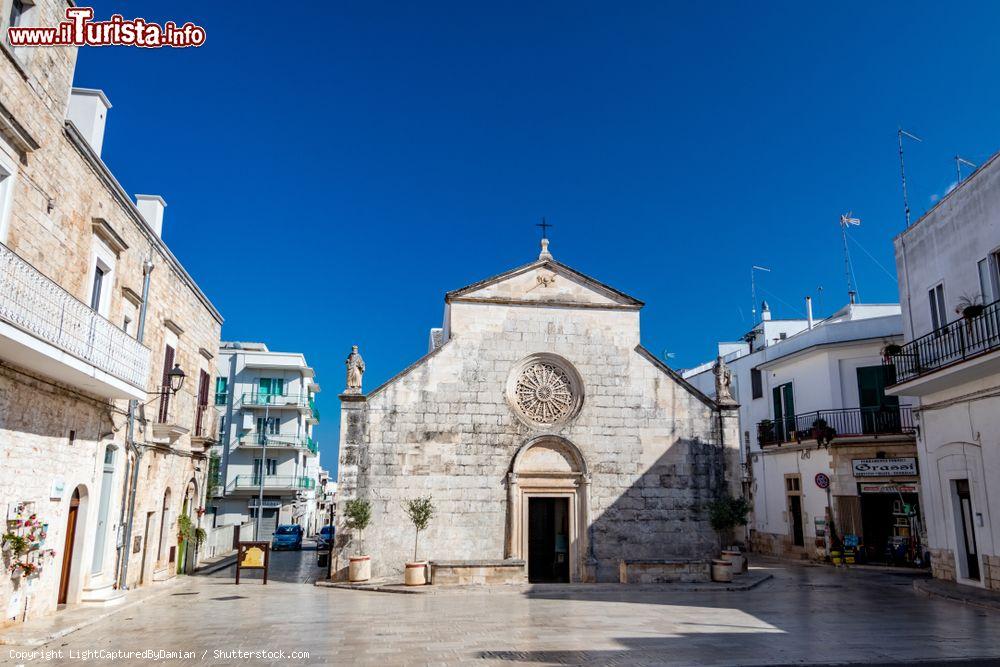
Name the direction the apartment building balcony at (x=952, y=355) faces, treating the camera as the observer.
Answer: facing the viewer and to the left of the viewer

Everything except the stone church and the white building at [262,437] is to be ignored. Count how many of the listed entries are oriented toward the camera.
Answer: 2

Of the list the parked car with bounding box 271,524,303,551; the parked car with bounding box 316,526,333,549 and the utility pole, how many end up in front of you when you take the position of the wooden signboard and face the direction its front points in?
0

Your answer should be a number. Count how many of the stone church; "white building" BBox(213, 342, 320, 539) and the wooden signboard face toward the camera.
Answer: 3

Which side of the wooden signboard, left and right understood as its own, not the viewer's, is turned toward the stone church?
left

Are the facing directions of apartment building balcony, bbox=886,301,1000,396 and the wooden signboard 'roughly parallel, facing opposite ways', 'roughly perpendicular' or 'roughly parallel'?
roughly perpendicular

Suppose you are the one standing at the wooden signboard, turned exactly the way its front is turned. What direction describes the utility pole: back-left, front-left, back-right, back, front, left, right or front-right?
back

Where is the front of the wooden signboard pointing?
toward the camera

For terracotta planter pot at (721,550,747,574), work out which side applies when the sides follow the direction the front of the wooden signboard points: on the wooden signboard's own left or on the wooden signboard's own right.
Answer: on the wooden signboard's own left

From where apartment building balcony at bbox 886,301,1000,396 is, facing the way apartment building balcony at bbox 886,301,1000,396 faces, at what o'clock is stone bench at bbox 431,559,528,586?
The stone bench is roughly at 1 o'clock from the apartment building balcony.

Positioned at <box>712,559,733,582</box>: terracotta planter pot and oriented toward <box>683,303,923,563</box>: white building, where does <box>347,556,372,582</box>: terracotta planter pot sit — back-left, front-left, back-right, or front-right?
back-left

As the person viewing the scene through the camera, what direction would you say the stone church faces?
facing the viewer

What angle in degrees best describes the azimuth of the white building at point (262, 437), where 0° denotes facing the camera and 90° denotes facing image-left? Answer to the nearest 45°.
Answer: approximately 0°

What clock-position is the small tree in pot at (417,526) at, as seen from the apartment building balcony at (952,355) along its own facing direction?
The small tree in pot is roughly at 1 o'clock from the apartment building balcony.

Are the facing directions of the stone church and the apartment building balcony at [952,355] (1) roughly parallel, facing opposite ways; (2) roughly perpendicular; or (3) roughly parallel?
roughly perpendicular

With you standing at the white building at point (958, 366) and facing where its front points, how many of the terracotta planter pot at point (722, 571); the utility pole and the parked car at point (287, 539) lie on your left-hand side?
0

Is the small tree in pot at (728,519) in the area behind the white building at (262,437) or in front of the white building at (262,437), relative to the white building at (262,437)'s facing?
in front

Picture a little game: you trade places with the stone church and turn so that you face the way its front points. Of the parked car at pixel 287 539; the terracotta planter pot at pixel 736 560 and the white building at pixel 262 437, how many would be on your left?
1

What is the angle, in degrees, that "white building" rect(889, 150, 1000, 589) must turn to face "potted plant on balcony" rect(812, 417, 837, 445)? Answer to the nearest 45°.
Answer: approximately 90° to its right

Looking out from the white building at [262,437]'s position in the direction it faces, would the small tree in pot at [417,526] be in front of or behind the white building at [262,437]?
in front

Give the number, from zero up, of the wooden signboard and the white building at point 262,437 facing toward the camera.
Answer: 2
